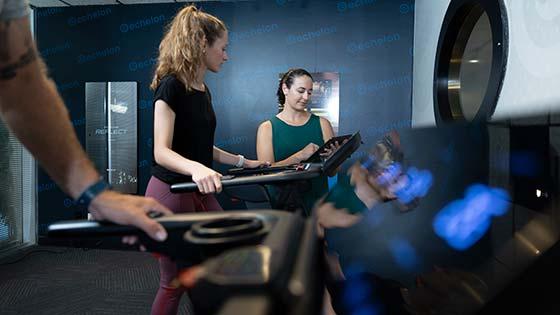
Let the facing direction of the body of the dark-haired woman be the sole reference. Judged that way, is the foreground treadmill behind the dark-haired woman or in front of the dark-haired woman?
in front

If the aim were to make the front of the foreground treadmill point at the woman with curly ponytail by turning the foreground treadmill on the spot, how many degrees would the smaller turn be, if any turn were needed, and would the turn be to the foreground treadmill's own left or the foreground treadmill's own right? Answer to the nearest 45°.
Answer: approximately 90° to the foreground treadmill's own left

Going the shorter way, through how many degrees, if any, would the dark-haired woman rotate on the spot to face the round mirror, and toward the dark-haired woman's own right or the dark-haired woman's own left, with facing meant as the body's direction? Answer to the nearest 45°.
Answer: approximately 90° to the dark-haired woman's own left

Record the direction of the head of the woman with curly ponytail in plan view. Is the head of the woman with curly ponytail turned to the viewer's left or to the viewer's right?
to the viewer's right

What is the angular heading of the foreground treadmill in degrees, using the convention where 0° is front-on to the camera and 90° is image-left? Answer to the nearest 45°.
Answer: approximately 270°

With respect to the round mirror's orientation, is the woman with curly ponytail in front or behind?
in front

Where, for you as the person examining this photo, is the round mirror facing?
facing the viewer and to the left of the viewer

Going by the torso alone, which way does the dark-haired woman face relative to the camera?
toward the camera

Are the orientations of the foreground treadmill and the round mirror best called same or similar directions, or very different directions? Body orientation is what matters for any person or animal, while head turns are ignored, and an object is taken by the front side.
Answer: very different directions

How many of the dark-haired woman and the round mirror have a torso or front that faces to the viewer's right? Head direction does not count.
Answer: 0

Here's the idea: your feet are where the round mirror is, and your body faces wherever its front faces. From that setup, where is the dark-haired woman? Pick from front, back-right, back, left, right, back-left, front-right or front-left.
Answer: front

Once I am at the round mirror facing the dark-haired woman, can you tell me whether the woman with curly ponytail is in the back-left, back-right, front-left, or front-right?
front-left

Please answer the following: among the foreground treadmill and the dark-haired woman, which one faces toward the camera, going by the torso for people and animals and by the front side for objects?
the dark-haired woman

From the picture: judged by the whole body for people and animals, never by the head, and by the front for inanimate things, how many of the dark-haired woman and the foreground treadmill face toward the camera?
1

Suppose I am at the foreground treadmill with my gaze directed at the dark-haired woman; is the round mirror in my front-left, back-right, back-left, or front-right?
front-right
